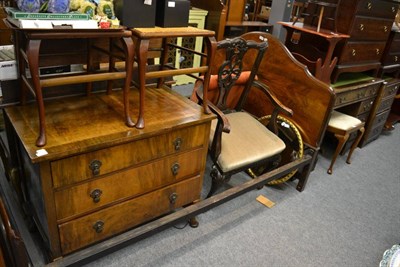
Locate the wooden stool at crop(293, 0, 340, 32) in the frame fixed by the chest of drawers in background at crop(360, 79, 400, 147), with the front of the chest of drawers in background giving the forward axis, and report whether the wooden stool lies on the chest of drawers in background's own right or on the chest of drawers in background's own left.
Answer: on the chest of drawers in background's own right

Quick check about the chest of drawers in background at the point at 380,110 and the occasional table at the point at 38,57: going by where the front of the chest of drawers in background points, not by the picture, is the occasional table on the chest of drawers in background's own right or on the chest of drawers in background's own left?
on the chest of drawers in background's own right

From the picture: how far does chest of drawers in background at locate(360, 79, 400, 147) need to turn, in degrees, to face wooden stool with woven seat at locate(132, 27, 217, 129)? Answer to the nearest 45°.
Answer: approximately 45° to its right

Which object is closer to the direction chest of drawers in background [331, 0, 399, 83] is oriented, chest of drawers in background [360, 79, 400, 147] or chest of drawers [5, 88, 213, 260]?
the chest of drawers
